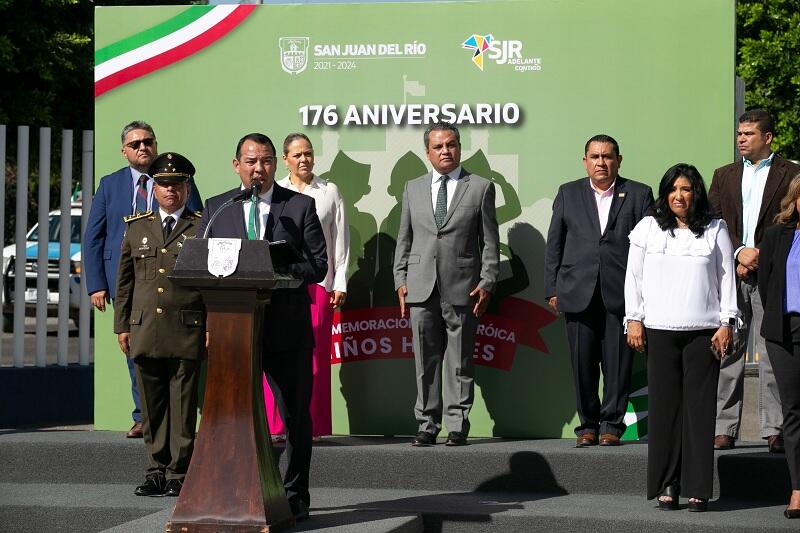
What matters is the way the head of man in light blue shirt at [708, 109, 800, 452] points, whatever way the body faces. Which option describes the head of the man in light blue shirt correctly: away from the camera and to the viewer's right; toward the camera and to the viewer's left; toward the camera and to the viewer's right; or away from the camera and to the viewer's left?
toward the camera and to the viewer's left

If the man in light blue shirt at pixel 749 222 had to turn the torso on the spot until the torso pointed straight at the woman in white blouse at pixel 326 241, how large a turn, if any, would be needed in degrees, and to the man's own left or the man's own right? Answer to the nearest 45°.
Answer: approximately 90° to the man's own right

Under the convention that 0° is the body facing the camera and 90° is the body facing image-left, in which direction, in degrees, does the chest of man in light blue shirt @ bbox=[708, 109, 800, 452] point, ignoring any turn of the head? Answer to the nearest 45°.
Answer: approximately 0°

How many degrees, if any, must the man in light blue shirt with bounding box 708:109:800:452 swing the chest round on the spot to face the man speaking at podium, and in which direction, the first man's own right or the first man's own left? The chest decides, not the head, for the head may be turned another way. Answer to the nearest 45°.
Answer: approximately 45° to the first man's own right

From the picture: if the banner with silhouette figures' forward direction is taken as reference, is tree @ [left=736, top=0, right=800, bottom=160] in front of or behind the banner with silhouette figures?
behind

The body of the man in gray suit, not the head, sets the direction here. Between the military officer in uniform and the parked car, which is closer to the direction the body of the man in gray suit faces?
the military officer in uniform

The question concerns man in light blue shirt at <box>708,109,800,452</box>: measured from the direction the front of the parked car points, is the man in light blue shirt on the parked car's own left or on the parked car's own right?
on the parked car's own left

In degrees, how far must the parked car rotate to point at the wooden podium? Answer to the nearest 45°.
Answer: approximately 45° to its left

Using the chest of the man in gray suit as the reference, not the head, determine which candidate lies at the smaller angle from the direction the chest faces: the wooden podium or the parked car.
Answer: the wooden podium
